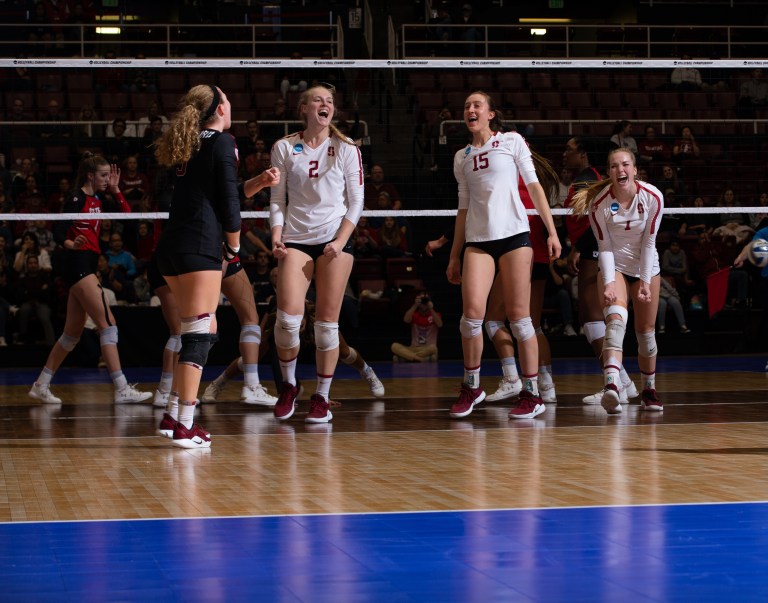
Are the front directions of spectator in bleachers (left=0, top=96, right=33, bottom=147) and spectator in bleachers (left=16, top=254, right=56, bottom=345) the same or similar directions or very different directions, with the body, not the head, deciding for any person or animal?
same or similar directions

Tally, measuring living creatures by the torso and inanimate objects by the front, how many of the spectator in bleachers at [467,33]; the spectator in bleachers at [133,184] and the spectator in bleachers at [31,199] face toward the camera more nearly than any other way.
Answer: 3

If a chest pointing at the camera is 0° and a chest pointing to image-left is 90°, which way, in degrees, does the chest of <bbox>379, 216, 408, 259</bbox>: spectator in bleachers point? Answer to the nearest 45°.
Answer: approximately 0°

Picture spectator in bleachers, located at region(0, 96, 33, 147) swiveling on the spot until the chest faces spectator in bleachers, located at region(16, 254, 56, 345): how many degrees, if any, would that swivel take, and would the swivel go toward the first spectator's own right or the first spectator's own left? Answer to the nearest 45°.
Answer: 0° — they already face them

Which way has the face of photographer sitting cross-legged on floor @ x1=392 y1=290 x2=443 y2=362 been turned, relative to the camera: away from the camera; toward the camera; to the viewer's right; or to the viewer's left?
toward the camera

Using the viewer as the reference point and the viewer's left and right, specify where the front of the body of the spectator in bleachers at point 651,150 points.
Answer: facing the viewer

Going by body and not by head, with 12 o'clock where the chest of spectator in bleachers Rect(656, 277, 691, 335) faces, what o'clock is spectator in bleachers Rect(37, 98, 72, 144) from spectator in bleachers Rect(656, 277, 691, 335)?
spectator in bleachers Rect(37, 98, 72, 144) is roughly at 3 o'clock from spectator in bleachers Rect(656, 277, 691, 335).

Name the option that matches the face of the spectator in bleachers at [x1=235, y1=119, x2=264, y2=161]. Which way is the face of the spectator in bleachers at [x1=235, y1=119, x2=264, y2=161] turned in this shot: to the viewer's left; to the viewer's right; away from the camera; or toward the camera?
toward the camera

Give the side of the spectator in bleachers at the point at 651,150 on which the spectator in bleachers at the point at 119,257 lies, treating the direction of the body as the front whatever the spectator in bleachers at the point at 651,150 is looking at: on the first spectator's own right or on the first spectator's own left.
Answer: on the first spectator's own right

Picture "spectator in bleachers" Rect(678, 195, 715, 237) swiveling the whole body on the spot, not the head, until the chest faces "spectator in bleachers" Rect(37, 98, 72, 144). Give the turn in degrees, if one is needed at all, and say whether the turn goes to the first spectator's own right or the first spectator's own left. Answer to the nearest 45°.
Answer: approximately 90° to the first spectator's own right

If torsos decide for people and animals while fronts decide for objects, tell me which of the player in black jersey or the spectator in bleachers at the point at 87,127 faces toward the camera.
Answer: the spectator in bleachers

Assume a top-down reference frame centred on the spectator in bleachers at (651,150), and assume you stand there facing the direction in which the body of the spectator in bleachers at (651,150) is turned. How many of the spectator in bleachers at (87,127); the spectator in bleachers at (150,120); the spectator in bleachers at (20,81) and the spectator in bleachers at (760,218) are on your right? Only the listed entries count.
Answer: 3

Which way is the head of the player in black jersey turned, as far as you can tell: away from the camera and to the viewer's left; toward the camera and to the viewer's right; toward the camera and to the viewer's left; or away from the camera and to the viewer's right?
away from the camera and to the viewer's right

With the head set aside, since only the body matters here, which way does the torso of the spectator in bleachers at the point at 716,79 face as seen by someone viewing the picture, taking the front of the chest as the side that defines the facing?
toward the camera

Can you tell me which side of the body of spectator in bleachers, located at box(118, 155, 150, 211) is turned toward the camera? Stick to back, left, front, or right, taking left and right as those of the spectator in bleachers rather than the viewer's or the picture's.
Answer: front

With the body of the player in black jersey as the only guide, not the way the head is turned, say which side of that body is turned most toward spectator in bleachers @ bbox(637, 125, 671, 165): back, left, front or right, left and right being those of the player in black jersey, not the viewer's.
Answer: front

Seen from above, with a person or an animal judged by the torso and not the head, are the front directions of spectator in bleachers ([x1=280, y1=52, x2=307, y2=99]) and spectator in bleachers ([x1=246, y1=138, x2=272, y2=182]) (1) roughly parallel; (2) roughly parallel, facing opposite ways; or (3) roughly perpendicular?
roughly parallel

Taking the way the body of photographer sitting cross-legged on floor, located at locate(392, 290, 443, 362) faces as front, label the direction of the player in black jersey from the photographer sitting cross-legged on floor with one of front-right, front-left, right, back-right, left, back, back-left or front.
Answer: front

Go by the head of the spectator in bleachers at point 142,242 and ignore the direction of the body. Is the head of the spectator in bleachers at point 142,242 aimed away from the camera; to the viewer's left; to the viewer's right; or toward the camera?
toward the camera

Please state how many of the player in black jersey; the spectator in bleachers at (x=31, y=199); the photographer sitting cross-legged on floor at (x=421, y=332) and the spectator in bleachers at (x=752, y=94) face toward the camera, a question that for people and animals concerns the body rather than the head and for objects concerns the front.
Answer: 3
